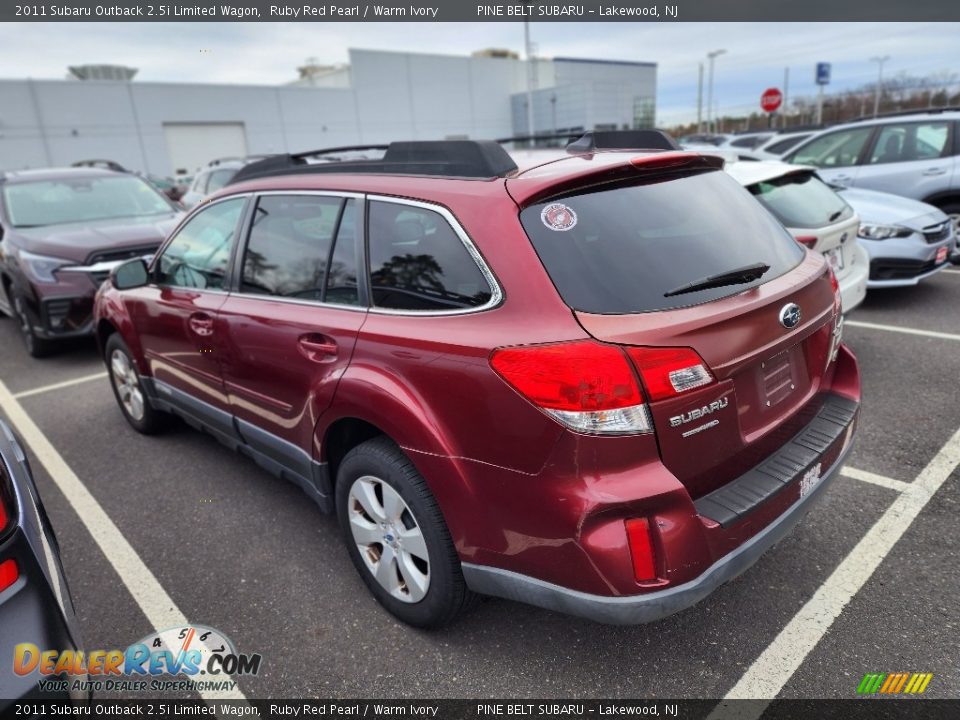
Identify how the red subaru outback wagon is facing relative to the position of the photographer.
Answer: facing away from the viewer and to the left of the viewer

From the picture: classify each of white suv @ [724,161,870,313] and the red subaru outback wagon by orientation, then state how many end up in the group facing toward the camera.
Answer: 0

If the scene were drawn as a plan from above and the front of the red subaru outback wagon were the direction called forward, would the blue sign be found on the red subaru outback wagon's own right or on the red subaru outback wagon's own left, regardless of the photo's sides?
on the red subaru outback wagon's own right

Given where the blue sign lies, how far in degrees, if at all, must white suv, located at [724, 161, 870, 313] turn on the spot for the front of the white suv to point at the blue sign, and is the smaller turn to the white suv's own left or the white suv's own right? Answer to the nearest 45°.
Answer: approximately 45° to the white suv's own right

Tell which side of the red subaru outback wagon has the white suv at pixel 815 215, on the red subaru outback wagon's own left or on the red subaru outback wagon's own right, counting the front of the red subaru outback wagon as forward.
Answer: on the red subaru outback wagon's own right

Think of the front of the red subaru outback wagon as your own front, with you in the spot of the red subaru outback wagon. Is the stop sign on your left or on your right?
on your right

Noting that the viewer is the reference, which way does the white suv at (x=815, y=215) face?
facing away from the viewer and to the left of the viewer

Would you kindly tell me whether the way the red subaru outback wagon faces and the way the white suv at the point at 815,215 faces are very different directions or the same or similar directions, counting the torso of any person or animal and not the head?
same or similar directions

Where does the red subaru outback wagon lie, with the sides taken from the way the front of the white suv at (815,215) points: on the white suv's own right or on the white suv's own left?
on the white suv's own left

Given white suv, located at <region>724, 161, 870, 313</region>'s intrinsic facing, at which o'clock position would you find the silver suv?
The silver suv is roughly at 2 o'clock from the white suv.

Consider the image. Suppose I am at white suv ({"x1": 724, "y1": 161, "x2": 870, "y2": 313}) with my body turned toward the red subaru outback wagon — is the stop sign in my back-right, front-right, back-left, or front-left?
back-right

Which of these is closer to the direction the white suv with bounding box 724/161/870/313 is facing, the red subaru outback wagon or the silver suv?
the silver suv
